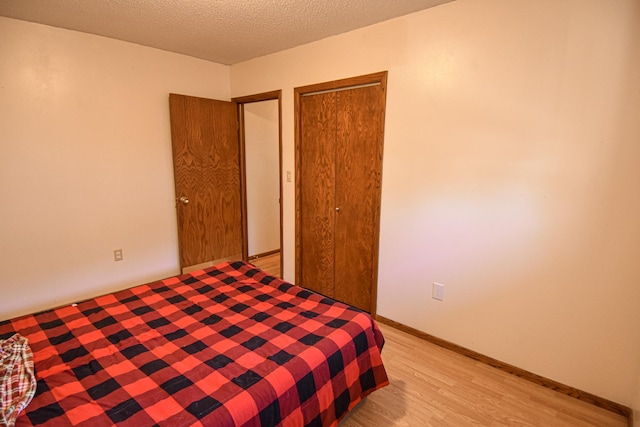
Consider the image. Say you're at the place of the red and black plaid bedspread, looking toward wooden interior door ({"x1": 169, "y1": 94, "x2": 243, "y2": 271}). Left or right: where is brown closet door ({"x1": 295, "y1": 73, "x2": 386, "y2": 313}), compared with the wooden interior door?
right

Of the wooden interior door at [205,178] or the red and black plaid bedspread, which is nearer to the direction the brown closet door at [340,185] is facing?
the red and black plaid bedspread

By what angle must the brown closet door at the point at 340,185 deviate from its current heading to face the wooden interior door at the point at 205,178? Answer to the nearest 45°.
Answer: approximately 45° to its right

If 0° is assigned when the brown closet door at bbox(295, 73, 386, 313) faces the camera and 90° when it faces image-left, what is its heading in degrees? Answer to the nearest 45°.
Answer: approximately 45°

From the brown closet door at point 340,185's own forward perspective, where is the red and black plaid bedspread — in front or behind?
in front
